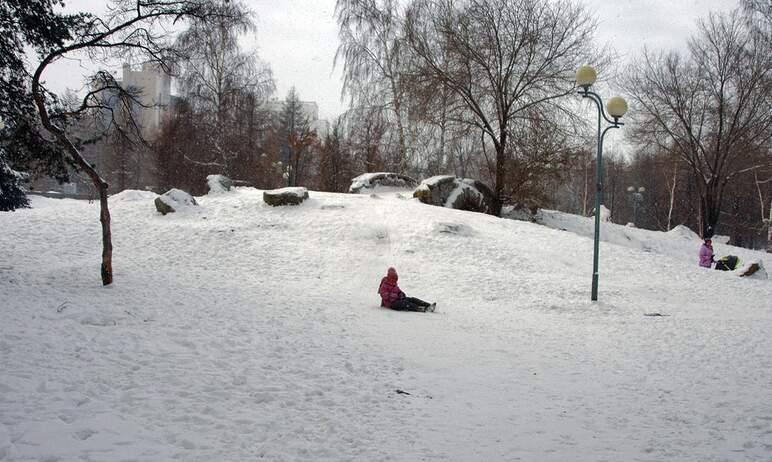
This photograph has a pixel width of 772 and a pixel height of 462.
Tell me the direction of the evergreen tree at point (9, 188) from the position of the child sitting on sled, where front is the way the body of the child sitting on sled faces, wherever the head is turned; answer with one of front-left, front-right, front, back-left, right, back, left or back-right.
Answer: back

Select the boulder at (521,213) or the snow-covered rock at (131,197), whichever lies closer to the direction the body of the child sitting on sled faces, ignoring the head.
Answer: the boulder

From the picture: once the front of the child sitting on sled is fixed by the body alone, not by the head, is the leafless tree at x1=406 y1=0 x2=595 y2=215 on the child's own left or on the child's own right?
on the child's own left

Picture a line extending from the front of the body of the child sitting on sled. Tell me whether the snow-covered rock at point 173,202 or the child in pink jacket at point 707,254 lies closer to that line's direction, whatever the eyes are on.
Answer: the child in pink jacket

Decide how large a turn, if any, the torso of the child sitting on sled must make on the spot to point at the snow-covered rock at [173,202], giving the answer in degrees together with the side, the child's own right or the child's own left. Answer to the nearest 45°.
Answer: approximately 135° to the child's own left

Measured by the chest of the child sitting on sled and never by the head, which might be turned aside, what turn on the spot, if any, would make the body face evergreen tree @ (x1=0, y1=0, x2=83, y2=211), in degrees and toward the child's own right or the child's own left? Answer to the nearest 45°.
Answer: approximately 180°

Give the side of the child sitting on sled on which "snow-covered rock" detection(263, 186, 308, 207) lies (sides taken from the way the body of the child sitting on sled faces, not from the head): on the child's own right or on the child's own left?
on the child's own left

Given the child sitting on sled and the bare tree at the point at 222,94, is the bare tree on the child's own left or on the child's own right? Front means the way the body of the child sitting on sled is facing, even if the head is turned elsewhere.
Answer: on the child's own left

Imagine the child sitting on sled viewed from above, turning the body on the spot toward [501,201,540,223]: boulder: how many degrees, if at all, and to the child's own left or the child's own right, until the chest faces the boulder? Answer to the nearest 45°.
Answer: approximately 90° to the child's own left

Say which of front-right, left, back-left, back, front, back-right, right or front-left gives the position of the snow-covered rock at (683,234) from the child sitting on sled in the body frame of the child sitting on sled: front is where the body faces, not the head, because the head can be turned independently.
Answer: front-left

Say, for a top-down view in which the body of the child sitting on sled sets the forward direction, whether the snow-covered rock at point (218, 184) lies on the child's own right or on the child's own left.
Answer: on the child's own left

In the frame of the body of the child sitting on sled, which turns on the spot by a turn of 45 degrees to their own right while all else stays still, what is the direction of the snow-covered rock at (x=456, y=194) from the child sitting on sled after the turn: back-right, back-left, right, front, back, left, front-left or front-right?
back-left

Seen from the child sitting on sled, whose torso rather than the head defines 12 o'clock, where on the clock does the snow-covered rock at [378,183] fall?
The snow-covered rock is roughly at 9 o'clock from the child sitting on sled.

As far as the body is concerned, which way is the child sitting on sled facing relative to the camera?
to the viewer's right

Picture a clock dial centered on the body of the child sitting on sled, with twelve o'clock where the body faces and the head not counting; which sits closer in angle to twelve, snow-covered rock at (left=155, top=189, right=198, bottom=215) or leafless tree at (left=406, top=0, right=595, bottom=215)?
the leafless tree
